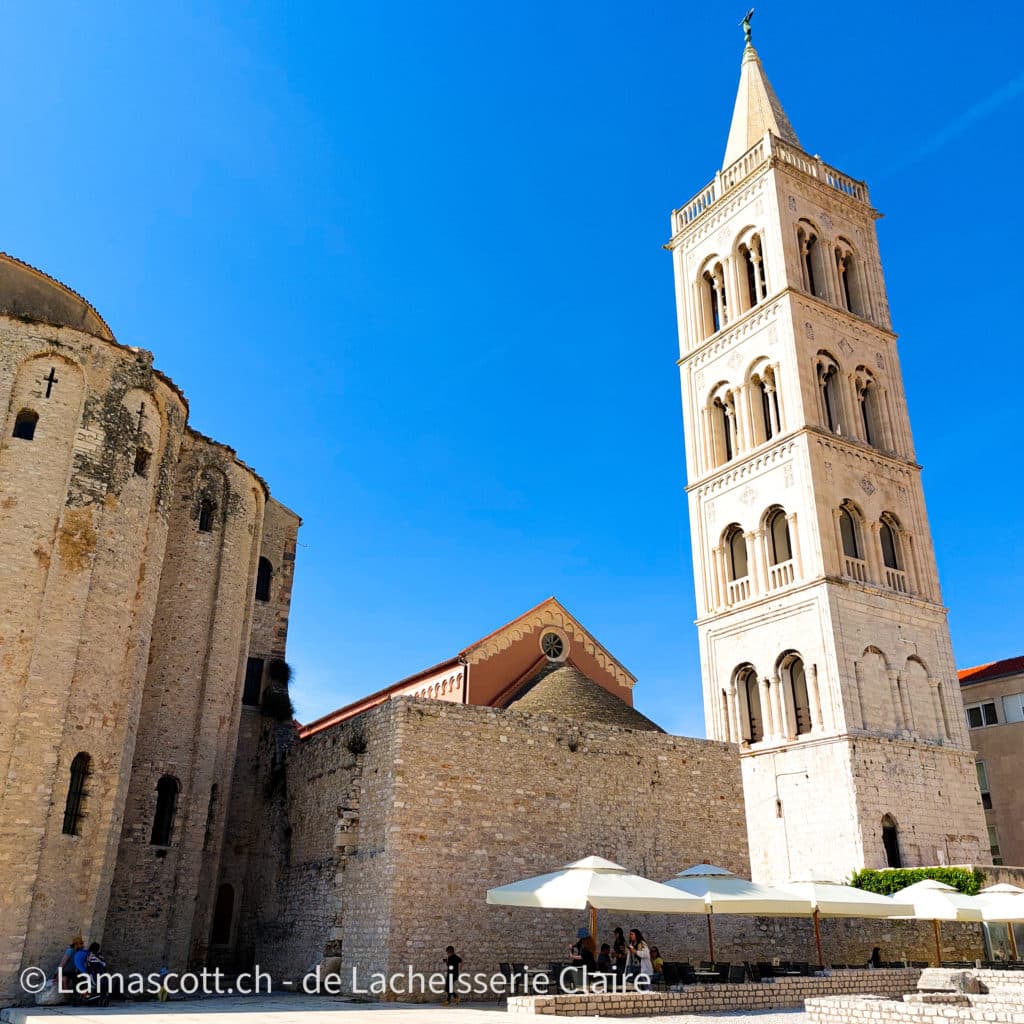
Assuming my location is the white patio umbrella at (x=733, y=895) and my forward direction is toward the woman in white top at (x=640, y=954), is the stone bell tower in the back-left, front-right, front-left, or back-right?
back-right

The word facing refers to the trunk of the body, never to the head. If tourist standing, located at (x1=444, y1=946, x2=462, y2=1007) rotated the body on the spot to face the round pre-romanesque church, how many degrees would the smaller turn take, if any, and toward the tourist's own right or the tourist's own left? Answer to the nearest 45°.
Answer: approximately 90° to the tourist's own left

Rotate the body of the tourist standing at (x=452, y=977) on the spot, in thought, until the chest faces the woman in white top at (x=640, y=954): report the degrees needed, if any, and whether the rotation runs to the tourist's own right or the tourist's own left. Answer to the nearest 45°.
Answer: approximately 90° to the tourist's own right

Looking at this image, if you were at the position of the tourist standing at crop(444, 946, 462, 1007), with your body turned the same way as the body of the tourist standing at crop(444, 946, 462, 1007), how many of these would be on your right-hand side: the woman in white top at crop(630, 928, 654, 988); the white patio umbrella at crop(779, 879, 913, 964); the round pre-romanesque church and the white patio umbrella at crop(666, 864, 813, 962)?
3

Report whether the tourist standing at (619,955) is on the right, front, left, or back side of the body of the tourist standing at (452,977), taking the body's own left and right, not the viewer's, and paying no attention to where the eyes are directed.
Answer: right
